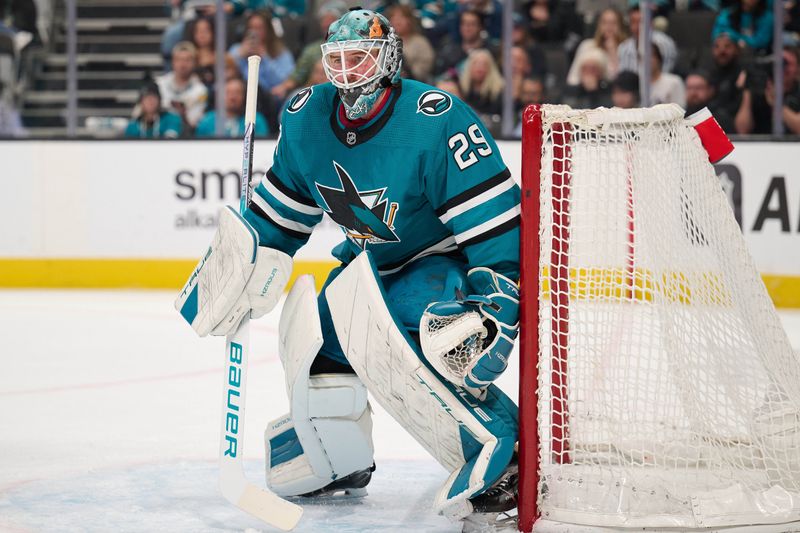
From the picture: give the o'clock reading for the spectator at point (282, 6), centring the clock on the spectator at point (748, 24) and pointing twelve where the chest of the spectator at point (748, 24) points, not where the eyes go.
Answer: the spectator at point (282, 6) is roughly at 3 o'clock from the spectator at point (748, 24).

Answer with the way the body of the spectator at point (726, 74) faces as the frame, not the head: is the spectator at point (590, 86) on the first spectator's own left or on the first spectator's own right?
on the first spectator's own right

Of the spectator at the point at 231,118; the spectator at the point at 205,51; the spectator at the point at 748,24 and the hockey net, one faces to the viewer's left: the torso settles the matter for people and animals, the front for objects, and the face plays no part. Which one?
the hockey net

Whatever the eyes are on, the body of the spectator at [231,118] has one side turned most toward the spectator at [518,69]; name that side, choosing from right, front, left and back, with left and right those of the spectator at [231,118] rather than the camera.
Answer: left

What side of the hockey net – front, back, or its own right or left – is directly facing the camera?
left

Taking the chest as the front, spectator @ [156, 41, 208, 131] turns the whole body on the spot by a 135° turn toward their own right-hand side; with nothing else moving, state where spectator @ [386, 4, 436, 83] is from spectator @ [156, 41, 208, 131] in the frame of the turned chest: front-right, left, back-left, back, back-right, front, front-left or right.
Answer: back-right

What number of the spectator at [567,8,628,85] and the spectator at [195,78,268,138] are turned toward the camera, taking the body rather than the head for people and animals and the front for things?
2

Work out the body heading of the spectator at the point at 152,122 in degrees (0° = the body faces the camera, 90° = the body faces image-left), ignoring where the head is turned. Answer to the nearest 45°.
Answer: approximately 0°

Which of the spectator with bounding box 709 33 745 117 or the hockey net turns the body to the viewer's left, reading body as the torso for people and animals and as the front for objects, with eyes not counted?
the hockey net

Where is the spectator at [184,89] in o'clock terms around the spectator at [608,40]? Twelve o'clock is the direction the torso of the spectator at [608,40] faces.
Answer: the spectator at [184,89] is roughly at 3 o'clock from the spectator at [608,40].

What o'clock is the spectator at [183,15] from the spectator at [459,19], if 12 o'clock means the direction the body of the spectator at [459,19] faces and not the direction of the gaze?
the spectator at [183,15] is roughly at 3 o'clock from the spectator at [459,19].

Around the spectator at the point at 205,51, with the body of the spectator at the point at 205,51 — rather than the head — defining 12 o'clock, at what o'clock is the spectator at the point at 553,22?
the spectator at the point at 553,22 is roughly at 9 o'clock from the spectator at the point at 205,51.

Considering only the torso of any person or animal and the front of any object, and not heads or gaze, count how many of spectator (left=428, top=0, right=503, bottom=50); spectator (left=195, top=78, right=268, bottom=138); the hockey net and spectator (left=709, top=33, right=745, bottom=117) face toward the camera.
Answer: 3
